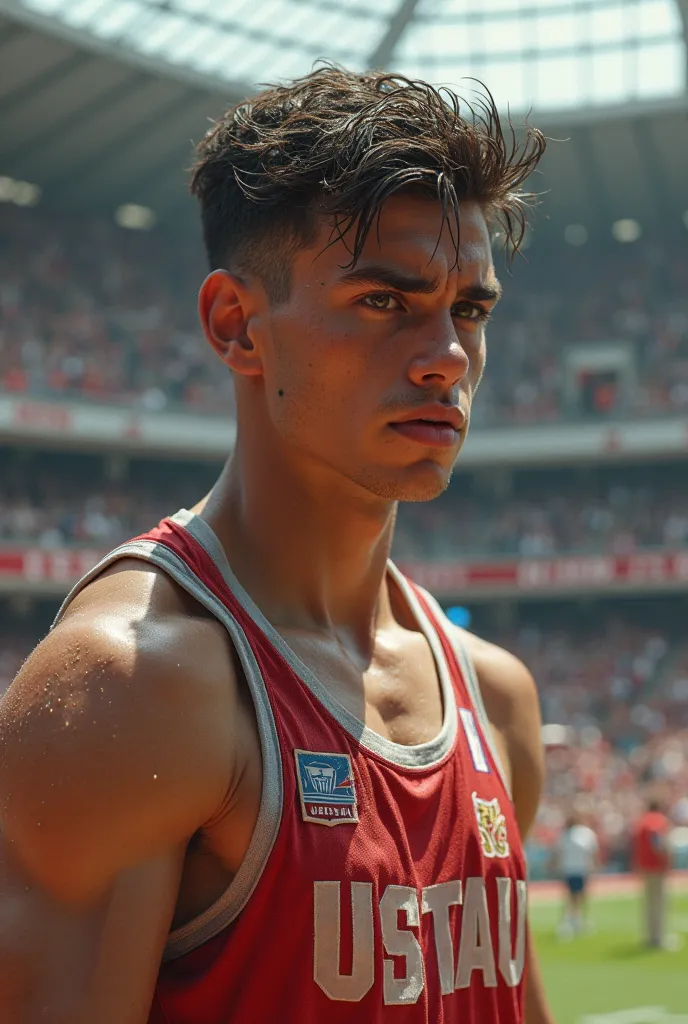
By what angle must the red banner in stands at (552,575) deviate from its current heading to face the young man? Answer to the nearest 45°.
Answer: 0° — it already faces them

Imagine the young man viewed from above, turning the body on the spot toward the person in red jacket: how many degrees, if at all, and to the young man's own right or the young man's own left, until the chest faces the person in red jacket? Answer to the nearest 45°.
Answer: approximately 135° to the young man's own left

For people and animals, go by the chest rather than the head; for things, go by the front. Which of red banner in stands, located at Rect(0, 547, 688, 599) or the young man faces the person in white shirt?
the red banner in stands

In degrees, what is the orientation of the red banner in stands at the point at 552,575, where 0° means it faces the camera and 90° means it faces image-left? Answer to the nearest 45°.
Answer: approximately 0°

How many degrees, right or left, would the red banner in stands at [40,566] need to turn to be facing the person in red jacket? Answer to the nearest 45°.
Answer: approximately 45° to its left

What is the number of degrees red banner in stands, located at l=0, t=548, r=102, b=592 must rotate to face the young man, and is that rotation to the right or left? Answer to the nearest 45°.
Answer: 0° — it already faces them

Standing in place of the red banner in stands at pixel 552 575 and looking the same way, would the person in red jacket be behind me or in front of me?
in front
